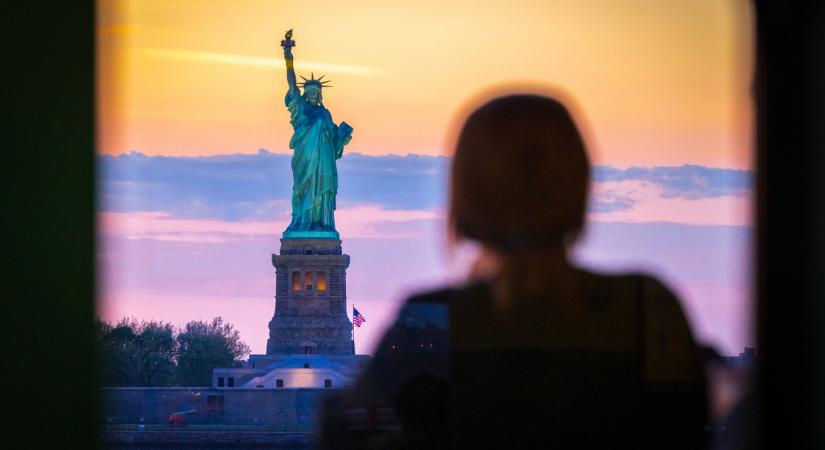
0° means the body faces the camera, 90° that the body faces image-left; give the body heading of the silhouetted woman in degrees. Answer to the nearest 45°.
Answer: approximately 180°

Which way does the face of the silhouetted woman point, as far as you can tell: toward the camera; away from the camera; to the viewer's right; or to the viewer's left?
away from the camera
